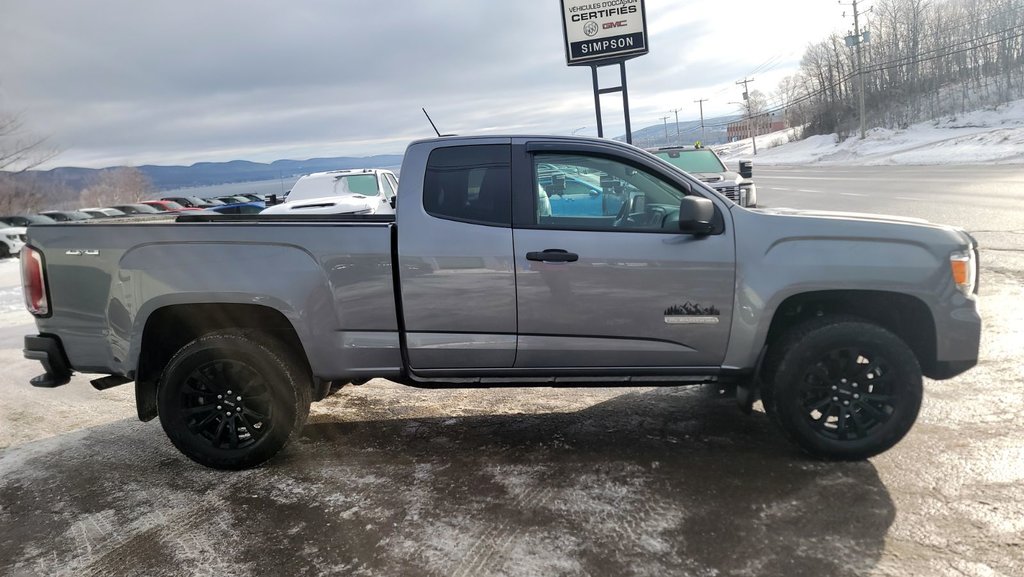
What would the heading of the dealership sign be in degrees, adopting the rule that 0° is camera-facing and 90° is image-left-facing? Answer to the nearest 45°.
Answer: approximately 0°

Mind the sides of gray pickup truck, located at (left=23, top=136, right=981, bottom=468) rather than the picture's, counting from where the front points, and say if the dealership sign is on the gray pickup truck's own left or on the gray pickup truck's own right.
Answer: on the gray pickup truck's own left

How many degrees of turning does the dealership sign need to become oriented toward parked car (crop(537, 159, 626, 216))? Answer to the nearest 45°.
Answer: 0° — it already faces it

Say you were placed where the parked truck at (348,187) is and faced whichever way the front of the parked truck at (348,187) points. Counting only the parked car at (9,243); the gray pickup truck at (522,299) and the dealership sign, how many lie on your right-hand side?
1

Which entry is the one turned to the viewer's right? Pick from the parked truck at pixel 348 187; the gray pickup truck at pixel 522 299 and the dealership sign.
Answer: the gray pickup truck

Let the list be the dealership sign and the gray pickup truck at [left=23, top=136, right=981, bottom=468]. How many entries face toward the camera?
1

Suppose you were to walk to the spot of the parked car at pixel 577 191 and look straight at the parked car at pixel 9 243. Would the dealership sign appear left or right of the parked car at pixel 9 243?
right

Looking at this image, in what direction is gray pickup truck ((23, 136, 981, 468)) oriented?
to the viewer's right

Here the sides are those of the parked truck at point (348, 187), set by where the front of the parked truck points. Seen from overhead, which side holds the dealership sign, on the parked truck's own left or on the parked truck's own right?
on the parked truck's own left
